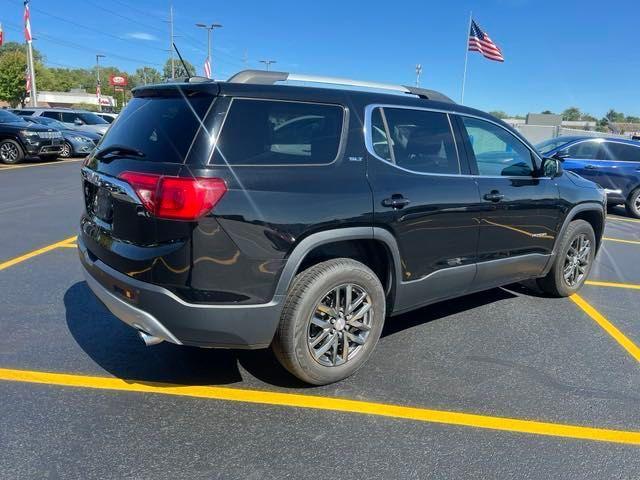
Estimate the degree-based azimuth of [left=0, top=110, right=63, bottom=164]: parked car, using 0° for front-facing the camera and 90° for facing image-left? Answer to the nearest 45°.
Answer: approximately 315°

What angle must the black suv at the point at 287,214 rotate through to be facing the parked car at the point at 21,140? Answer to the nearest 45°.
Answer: approximately 90° to its left

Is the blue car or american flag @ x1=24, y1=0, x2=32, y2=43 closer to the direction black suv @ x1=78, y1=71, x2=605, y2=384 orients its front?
the blue car

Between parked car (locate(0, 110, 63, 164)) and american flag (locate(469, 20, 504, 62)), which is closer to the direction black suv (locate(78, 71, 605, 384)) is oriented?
the american flag

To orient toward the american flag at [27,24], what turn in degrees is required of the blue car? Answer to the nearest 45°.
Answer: approximately 45° to its right

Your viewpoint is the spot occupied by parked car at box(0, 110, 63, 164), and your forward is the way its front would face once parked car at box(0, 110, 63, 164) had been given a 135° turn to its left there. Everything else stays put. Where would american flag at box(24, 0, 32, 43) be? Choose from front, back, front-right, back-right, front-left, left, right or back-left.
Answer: front

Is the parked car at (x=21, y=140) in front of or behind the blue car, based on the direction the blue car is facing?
in front

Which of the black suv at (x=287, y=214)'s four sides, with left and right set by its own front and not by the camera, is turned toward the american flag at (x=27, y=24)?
left

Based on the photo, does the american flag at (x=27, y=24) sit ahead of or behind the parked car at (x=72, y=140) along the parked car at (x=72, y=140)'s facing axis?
behind

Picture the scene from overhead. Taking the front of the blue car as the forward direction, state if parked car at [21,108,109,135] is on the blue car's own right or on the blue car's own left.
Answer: on the blue car's own right

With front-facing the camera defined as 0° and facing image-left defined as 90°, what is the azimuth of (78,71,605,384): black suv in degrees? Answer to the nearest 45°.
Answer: approximately 225°

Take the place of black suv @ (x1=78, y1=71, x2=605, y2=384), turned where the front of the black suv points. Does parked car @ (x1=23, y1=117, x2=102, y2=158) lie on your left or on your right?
on your left
